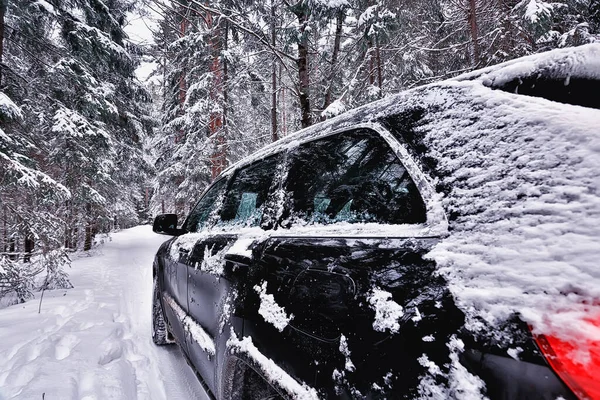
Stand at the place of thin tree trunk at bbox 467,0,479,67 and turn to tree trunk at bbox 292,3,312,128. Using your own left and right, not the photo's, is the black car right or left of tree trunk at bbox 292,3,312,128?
left

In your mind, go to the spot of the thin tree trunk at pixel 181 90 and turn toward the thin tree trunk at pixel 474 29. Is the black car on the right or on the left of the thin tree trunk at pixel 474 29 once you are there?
right

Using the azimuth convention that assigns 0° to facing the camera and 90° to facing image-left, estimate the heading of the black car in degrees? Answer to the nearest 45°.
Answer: approximately 135°

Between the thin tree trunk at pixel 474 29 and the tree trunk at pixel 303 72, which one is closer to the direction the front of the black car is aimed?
the tree trunk

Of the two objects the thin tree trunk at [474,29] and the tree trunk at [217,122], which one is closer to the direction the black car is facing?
the tree trunk

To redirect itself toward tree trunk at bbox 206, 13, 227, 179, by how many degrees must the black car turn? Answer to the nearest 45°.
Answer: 0° — it already faces it

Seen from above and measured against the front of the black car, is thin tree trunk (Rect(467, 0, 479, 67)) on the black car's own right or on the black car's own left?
on the black car's own right

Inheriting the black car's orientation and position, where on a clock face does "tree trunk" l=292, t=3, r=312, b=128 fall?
The tree trunk is roughly at 1 o'clock from the black car.
